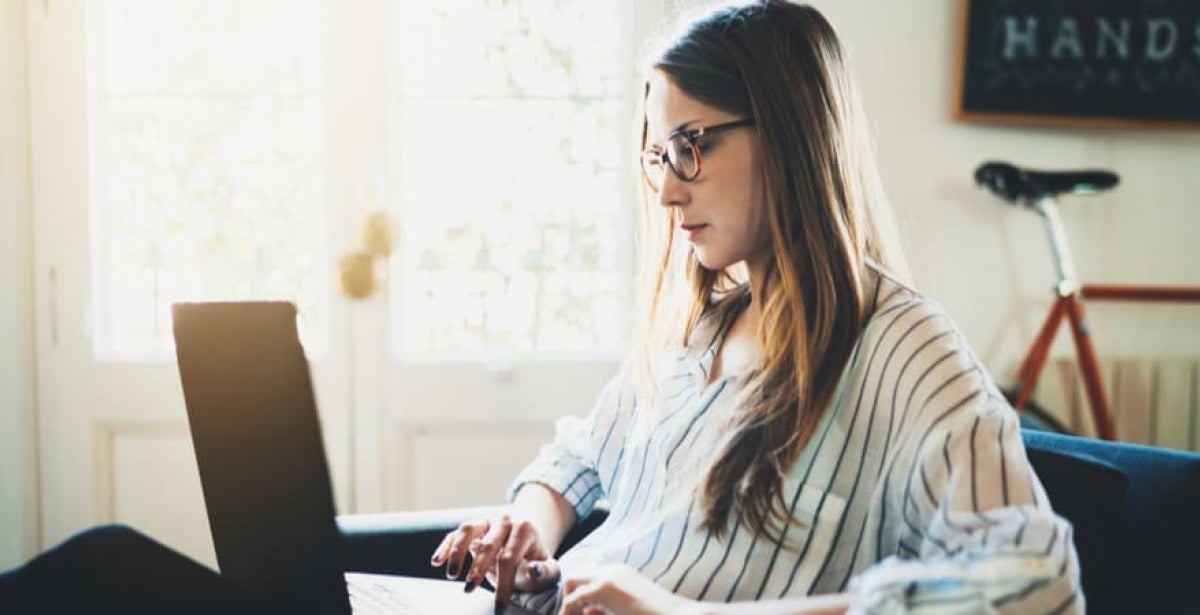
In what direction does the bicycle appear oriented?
to the viewer's right

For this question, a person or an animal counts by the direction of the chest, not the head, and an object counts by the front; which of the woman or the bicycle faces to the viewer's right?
the bicycle

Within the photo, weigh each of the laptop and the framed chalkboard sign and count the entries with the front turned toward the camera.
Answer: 1

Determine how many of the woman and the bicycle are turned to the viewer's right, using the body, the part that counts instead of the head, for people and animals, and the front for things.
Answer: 1

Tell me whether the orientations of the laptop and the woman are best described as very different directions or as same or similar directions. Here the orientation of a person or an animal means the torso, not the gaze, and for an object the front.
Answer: very different directions

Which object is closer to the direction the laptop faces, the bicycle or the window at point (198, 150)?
the bicycle

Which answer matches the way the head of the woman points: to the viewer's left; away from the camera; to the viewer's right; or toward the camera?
to the viewer's left

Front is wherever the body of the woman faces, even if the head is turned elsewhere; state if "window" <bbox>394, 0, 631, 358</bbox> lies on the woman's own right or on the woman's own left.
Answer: on the woman's own right

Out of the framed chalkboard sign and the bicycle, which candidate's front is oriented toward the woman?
the framed chalkboard sign

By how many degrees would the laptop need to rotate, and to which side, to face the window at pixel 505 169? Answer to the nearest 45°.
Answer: approximately 45° to its left

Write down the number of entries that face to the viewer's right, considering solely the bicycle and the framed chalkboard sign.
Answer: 1
